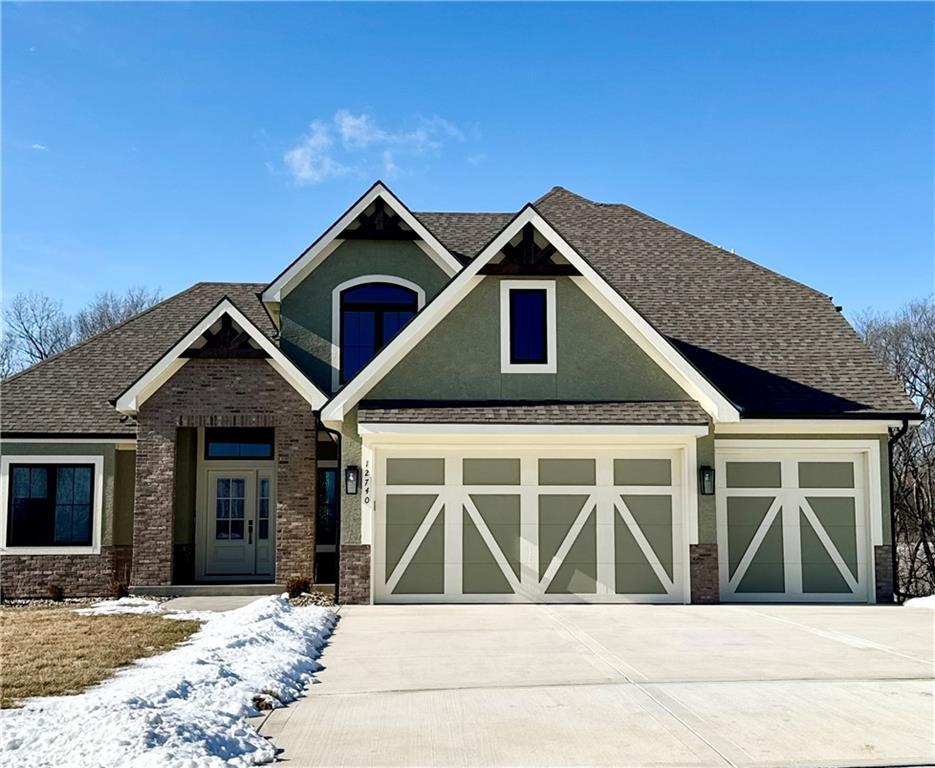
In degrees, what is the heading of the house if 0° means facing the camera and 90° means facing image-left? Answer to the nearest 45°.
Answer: approximately 0°

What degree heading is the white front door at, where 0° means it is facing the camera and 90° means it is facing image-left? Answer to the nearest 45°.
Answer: approximately 0°

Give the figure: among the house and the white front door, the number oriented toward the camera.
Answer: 2

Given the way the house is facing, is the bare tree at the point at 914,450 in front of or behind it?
behind
